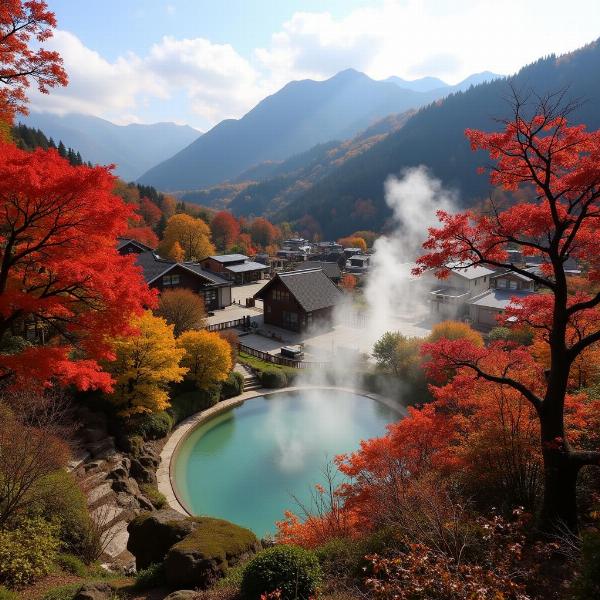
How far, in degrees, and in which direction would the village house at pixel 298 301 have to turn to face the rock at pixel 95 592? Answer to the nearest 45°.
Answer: approximately 45° to its left

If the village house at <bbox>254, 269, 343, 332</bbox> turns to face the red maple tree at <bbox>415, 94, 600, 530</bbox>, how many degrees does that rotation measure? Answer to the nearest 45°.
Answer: approximately 45° to its left

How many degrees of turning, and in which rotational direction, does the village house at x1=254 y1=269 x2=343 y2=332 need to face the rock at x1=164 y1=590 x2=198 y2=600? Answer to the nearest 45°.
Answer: approximately 45° to its left

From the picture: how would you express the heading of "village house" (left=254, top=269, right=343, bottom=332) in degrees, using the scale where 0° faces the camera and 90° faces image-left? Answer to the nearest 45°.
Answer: approximately 45°

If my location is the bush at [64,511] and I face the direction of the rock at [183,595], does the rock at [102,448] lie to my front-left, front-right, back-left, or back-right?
back-left

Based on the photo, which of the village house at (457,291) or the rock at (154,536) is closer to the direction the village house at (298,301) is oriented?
the rock

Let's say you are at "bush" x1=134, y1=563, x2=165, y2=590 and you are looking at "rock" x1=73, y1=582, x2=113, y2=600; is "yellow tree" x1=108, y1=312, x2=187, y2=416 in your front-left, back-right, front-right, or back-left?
back-right
